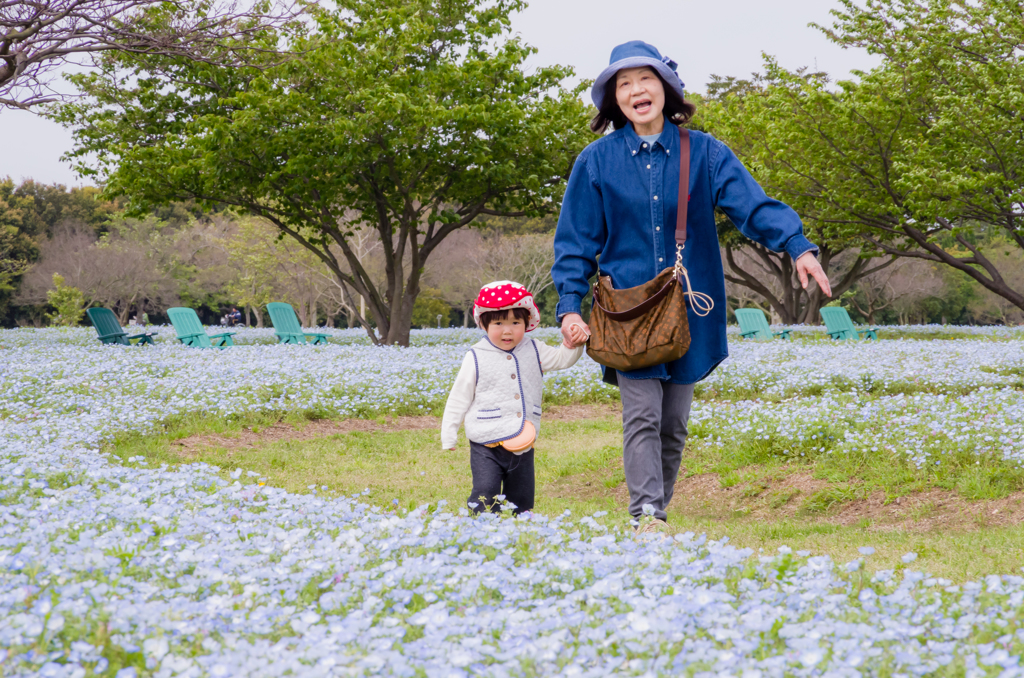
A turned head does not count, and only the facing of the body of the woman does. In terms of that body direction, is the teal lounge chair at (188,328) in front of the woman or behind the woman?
behind

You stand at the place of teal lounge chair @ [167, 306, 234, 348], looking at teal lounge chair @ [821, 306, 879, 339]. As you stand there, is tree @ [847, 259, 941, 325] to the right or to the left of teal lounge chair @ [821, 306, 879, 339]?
left

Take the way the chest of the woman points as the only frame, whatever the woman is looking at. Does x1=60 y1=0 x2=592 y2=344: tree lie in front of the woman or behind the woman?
behind

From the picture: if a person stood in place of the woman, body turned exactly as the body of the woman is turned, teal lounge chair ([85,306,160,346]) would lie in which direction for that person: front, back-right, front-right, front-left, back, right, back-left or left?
back-right

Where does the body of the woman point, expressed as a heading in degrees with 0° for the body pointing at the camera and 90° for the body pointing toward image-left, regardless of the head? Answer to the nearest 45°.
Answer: approximately 0°

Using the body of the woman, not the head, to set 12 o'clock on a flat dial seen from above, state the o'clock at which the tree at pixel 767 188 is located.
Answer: The tree is roughly at 6 o'clock from the woman.

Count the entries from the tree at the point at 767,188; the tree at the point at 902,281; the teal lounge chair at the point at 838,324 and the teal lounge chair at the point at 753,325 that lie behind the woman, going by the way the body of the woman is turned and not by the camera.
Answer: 4

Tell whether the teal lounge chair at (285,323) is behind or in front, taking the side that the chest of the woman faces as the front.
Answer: behind

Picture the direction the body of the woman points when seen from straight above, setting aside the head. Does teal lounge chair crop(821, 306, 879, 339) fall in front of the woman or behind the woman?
behind

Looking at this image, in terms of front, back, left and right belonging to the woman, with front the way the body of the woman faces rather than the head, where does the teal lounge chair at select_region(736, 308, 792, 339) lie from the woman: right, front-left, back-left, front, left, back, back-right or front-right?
back

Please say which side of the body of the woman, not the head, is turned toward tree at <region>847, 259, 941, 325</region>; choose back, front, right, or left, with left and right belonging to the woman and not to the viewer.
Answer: back
